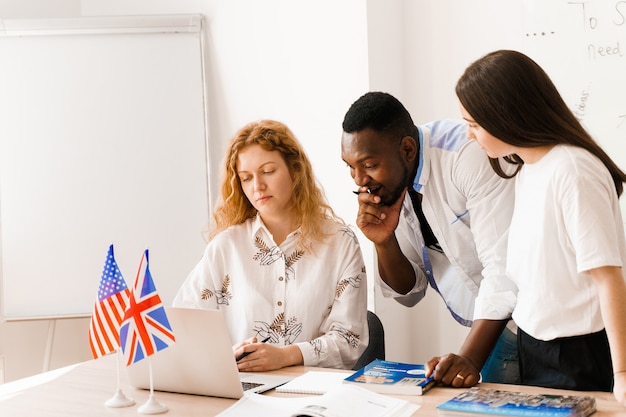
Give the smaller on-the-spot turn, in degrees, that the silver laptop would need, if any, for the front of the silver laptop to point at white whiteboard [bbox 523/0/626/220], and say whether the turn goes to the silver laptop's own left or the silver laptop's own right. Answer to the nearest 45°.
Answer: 0° — it already faces it

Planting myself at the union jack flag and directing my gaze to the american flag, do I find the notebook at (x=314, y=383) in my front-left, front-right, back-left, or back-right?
back-right

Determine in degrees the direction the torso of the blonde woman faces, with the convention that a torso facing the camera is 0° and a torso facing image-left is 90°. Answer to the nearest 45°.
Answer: approximately 0°

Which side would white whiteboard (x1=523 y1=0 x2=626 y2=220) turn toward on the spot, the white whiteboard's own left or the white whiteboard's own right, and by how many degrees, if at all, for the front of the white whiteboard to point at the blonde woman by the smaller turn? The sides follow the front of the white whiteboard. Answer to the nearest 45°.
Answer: approximately 45° to the white whiteboard's own right

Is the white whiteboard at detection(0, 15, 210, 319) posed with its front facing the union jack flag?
yes

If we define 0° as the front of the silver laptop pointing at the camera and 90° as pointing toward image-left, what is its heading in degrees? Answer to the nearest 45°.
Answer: approximately 225°
